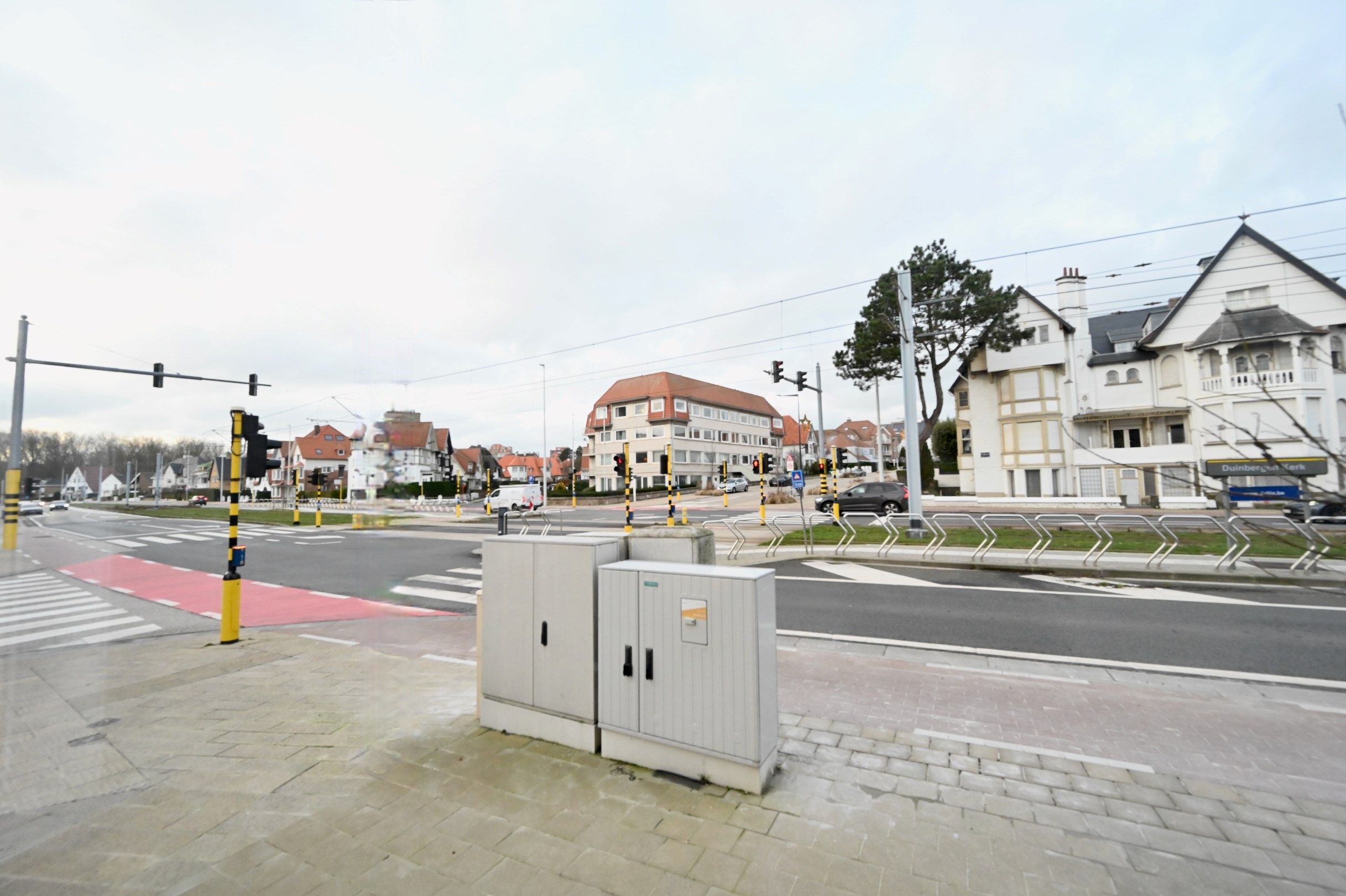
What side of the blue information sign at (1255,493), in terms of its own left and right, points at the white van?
right

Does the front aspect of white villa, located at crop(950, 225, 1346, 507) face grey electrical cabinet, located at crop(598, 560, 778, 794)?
yes

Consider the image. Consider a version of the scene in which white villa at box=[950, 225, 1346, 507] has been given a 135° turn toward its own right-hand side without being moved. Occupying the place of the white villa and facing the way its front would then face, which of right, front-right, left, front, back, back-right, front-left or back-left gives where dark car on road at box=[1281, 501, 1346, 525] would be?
back-left

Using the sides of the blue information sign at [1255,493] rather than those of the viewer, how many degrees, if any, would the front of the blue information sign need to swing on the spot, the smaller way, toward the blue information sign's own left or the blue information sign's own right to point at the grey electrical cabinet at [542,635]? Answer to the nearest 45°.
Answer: approximately 45° to the blue information sign's own right

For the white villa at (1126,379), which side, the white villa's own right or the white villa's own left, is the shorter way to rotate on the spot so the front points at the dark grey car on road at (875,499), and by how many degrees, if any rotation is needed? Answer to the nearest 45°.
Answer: approximately 45° to the white villa's own right

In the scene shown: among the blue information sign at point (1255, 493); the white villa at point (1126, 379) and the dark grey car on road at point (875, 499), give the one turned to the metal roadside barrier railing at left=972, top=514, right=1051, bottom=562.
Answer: the white villa

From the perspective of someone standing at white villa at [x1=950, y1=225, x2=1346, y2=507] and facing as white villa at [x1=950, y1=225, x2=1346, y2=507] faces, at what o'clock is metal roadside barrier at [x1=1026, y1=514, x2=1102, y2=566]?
The metal roadside barrier is roughly at 12 o'clock from the white villa.

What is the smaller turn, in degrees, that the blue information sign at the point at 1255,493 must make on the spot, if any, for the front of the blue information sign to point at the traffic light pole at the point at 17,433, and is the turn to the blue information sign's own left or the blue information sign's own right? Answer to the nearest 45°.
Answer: approximately 45° to the blue information sign's own right

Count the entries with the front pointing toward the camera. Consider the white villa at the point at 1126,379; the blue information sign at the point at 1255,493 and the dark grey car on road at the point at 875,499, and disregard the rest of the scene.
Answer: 2

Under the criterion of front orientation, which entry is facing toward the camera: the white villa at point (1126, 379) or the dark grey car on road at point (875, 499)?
the white villa

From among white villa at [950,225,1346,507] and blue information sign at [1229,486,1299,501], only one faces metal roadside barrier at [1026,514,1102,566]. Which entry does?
the white villa

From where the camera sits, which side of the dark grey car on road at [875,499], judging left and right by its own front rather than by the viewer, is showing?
left

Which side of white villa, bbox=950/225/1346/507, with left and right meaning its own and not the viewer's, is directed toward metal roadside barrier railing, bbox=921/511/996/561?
front

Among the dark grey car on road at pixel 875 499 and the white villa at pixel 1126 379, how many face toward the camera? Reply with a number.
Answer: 1

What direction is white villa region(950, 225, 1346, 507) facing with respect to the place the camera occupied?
facing the viewer

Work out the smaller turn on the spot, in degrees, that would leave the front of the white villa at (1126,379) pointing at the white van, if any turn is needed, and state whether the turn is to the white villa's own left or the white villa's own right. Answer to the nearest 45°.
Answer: approximately 45° to the white villa's own right
